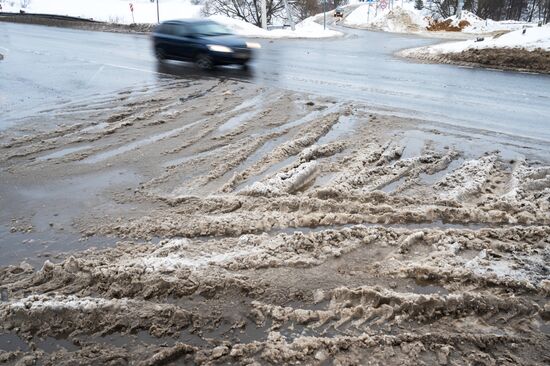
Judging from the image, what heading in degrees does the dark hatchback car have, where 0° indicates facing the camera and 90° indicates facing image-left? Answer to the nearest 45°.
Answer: approximately 315°
